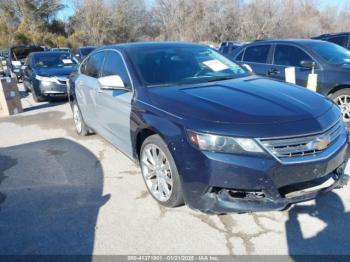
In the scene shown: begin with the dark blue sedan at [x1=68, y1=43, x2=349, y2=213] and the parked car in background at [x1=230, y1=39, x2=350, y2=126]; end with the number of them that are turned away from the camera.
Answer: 0

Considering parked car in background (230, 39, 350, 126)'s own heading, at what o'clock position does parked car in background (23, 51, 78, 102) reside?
parked car in background (23, 51, 78, 102) is roughly at 5 o'clock from parked car in background (230, 39, 350, 126).

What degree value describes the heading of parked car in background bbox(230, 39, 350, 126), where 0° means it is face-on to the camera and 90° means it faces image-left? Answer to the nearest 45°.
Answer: approximately 315°

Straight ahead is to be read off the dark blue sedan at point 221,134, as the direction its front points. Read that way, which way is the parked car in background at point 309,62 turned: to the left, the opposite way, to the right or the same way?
the same way

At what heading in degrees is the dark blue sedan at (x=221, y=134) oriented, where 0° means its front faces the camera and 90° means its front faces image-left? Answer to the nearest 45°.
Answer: approximately 315°

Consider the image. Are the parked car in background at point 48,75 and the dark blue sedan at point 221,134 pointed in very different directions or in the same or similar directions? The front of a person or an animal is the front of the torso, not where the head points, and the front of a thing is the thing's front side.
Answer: same or similar directions

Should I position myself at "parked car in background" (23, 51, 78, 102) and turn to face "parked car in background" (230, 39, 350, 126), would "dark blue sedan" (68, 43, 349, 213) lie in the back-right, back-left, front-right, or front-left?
front-right

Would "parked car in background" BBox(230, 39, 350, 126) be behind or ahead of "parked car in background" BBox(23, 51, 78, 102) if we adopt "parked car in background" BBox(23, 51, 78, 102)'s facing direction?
ahead
